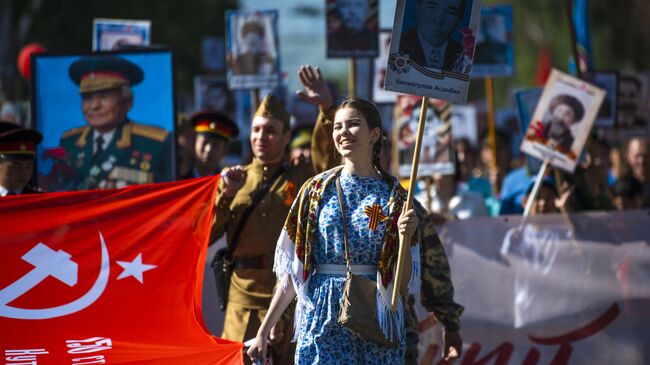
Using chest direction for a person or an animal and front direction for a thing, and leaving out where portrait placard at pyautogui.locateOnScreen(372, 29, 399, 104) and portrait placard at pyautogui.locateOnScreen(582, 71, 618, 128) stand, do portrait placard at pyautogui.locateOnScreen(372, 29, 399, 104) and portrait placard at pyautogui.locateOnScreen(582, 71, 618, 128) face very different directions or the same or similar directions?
same or similar directions

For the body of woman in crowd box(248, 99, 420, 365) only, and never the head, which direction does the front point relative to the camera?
toward the camera

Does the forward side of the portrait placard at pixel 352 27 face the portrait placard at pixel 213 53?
no

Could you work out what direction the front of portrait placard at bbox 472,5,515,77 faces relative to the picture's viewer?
facing the viewer

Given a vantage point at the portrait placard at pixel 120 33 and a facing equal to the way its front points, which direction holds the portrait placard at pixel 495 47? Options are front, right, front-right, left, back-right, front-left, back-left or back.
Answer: left

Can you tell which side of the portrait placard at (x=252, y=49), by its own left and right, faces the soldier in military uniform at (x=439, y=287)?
front

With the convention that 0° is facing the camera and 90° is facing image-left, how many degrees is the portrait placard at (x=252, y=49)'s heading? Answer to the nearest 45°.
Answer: approximately 0°

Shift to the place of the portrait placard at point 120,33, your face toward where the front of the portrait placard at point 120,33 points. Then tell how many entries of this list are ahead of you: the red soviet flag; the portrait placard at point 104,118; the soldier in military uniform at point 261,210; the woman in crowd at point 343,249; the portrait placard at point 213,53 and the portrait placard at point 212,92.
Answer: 4

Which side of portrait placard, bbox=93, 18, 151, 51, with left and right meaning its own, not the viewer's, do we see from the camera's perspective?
front

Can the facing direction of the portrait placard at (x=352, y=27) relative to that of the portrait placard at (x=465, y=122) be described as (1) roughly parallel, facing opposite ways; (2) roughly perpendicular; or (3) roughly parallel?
roughly parallel

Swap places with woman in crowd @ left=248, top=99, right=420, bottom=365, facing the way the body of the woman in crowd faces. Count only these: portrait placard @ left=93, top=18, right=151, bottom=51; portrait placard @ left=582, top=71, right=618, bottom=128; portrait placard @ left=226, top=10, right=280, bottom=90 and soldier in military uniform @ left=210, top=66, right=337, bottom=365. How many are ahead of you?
0

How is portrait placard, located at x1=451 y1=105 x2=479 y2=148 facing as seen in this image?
toward the camera

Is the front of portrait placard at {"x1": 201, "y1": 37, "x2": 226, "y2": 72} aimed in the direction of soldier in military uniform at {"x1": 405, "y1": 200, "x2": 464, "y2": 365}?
yes
